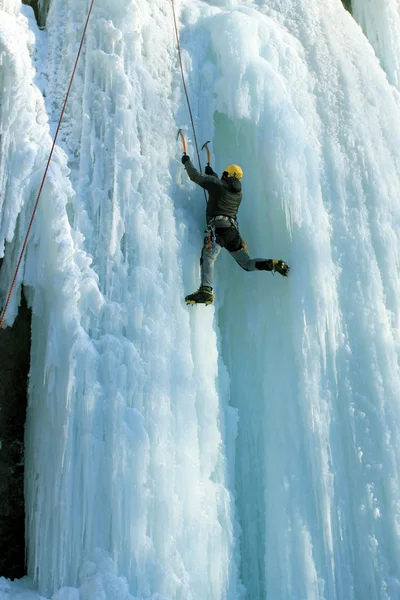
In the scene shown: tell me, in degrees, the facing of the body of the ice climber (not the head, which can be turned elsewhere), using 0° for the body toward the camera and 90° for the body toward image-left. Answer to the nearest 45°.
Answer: approximately 135°
